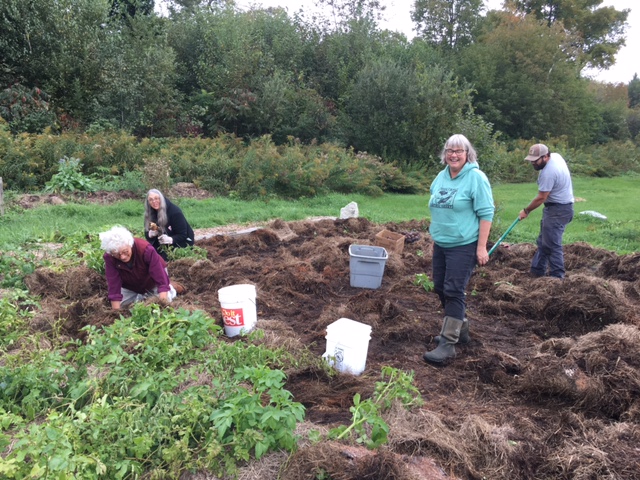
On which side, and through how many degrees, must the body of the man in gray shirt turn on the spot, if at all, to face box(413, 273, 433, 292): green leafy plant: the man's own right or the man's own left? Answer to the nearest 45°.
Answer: approximately 45° to the man's own left

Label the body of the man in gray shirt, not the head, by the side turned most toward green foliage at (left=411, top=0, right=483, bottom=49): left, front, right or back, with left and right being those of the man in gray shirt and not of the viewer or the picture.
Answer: right

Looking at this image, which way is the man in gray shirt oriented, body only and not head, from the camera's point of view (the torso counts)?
to the viewer's left

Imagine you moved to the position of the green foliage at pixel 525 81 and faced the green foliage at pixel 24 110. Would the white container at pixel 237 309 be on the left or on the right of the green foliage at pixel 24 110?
left

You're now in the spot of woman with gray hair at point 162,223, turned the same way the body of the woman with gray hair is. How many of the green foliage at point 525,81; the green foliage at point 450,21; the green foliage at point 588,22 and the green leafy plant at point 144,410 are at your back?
3

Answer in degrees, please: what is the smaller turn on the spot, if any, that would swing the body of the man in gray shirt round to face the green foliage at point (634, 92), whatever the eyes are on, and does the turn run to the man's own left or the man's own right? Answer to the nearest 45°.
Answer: approximately 90° to the man's own right

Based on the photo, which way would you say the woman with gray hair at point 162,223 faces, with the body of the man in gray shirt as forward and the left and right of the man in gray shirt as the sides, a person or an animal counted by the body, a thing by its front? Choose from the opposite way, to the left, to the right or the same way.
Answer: to the left

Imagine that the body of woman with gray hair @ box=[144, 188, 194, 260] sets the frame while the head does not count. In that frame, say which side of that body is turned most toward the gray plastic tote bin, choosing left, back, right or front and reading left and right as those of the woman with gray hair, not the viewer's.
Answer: left

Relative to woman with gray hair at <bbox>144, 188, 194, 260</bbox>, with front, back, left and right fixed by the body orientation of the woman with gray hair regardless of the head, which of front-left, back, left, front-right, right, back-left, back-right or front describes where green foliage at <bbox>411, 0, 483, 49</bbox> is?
back

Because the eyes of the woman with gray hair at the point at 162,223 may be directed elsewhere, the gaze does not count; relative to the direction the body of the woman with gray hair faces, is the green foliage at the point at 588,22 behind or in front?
behind

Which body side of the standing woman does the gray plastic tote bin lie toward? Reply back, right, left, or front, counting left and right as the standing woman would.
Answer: right

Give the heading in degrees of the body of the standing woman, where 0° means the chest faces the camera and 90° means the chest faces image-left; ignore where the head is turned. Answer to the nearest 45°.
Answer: approximately 45°

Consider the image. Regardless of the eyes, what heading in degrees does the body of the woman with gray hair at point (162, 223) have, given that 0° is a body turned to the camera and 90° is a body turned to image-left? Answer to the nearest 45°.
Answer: approximately 45°
